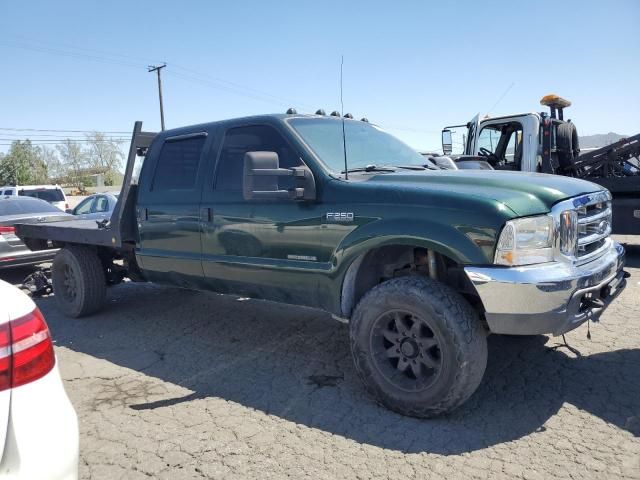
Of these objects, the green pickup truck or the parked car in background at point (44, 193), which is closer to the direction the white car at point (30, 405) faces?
the parked car in background

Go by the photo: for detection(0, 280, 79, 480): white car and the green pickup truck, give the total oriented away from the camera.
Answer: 1

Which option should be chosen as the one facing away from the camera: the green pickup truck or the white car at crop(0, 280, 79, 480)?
the white car

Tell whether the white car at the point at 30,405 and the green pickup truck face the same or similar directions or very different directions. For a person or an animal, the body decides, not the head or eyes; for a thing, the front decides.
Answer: very different directions

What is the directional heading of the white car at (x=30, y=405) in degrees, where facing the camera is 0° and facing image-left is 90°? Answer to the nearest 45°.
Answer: approximately 180°

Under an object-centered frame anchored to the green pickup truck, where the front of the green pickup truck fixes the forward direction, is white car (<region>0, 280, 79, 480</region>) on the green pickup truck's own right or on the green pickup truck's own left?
on the green pickup truck's own right

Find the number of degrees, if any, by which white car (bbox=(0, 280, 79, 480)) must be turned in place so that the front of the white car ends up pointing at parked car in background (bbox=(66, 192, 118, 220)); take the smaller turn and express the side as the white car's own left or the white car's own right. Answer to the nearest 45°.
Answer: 0° — it already faces it

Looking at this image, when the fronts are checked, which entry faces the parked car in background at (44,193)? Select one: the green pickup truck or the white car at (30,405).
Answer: the white car

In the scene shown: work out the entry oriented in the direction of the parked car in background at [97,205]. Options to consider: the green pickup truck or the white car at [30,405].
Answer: the white car

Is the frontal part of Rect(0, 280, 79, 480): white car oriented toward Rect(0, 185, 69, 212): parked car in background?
yes

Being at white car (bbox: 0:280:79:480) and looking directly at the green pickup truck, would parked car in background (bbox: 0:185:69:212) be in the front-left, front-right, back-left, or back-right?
front-left

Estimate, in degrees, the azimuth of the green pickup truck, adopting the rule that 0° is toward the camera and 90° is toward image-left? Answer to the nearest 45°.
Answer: approximately 315°
